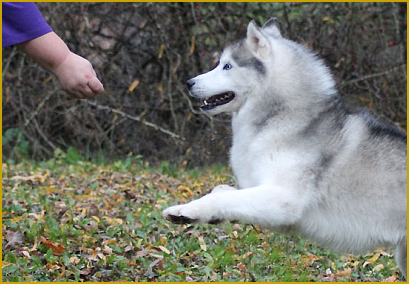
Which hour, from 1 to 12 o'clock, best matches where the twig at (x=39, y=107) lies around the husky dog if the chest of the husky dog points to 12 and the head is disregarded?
The twig is roughly at 2 o'clock from the husky dog.

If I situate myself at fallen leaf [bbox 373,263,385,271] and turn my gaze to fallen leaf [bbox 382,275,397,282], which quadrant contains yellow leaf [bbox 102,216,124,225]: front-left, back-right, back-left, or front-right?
back-right

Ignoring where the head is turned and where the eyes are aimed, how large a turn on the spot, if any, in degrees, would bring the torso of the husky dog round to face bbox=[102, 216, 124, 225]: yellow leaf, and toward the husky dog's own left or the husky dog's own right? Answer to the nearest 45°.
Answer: approximately 45° to the husky dog's own right

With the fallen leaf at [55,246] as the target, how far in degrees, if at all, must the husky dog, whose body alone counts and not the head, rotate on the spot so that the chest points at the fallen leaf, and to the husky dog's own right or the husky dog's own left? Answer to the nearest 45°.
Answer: approximately 45° to the husky dog's own right

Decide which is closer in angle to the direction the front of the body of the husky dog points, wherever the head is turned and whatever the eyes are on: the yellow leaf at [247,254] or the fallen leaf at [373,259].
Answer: the yellow leaf

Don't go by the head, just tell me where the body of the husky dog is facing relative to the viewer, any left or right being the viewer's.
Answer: facing to the left of the viewer

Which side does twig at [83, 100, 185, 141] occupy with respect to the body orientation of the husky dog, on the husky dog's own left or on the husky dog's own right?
on the husky dog's own right

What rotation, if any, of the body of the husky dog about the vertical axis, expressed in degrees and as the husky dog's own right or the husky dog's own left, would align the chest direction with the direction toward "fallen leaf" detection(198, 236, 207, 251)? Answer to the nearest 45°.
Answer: approximately 45° to the husky dog's own right

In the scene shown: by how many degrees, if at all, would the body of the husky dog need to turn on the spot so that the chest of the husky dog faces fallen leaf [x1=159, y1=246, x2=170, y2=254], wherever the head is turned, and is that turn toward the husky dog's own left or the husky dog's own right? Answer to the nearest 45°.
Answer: approximately 45° to the husky dog's own right
